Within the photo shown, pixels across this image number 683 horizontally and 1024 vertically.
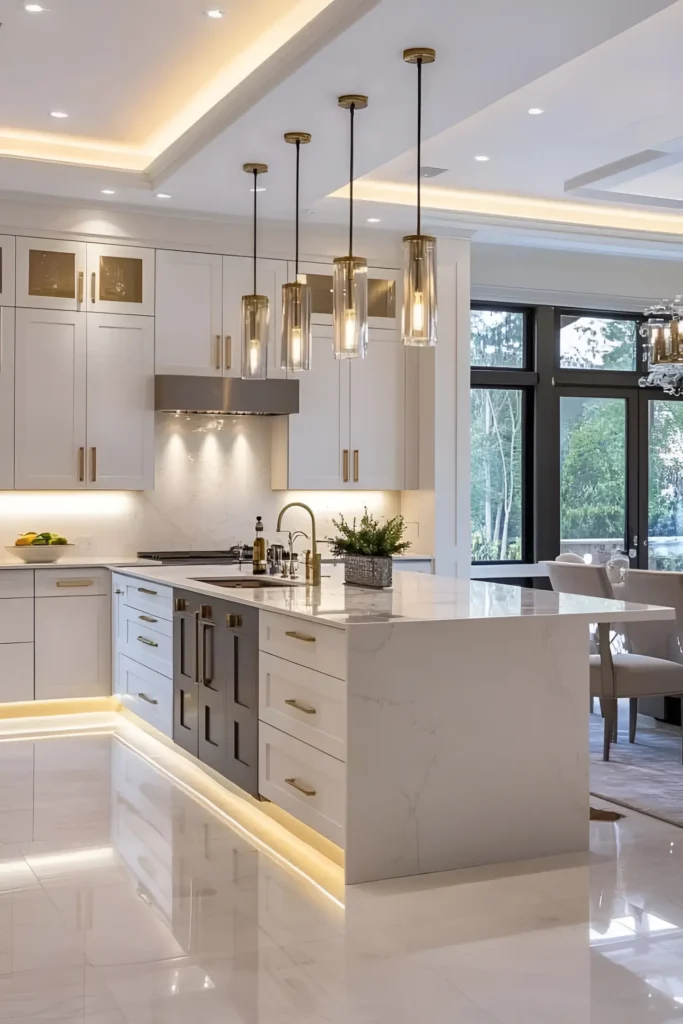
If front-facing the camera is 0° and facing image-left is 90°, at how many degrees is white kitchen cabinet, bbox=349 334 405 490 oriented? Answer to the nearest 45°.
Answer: approximately 0°

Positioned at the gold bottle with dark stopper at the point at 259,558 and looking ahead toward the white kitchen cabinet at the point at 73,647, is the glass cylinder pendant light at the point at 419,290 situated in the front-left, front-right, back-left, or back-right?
back-left

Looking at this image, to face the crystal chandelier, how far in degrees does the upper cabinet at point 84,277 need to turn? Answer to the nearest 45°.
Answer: approximately 45° to its left

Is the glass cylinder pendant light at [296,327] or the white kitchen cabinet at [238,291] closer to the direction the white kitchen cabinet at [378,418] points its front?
the glass cylinder pendant light

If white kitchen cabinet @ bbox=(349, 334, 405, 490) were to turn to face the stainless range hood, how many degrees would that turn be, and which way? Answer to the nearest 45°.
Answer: approximately 45° to its right

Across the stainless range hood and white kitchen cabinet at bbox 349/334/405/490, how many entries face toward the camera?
2

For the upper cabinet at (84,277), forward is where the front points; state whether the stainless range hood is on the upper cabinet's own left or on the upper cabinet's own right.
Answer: on the upper cabinet's own left
